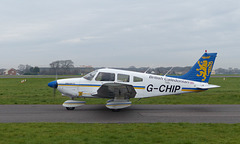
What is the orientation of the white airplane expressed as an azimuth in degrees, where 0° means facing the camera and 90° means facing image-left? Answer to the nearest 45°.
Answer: approximately 90°
